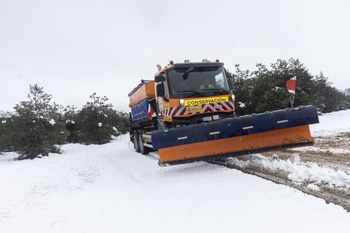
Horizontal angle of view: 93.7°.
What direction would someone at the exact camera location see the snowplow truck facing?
facing the viewer and to the right of the viewer
